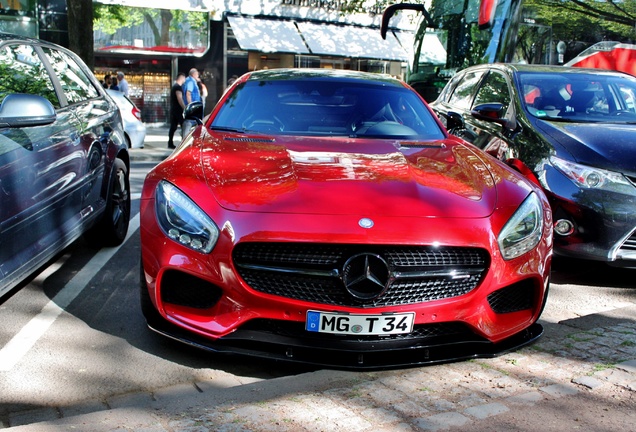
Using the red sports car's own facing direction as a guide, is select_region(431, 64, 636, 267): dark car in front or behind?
behind

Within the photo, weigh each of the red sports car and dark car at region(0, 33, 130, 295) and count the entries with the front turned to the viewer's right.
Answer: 0

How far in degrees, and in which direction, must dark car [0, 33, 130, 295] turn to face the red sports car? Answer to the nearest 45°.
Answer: approximately 90° to its left

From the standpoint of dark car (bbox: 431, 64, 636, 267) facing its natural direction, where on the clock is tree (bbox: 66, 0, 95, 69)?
The tree is roughly at 6 o'clock from the dark car.

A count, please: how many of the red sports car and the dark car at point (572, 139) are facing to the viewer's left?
0

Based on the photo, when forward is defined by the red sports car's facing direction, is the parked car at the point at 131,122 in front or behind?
behind

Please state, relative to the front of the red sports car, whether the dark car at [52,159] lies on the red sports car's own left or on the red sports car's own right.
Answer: on the red sports car's own right

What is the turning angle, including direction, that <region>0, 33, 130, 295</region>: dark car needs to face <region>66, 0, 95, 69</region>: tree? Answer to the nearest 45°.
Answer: approximately 135° to its right

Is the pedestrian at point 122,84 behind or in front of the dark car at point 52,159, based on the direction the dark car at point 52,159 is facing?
behind

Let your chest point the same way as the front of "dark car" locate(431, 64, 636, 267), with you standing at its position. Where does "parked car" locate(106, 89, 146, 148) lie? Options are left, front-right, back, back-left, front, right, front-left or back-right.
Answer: back

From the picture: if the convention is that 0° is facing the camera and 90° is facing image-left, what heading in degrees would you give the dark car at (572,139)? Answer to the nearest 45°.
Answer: approximately 315°

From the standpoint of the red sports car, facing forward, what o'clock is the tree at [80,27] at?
The tree is roughly at 5 o'clock from the red sports car.

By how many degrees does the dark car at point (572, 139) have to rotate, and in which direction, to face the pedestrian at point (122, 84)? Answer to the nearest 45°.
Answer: approximately 180°

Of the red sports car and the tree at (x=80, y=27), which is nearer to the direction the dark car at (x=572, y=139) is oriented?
the red sports car
